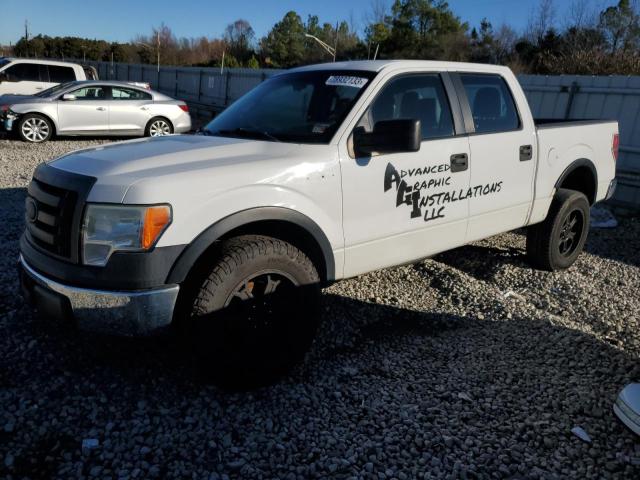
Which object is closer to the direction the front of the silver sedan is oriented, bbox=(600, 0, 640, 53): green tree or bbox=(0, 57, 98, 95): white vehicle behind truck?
the white vehicle behind truck

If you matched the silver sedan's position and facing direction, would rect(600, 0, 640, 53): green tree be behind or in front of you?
behind

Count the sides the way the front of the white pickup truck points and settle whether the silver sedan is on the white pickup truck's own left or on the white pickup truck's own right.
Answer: on the white pickup truck's own right

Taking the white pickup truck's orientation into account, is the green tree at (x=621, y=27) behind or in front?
behind

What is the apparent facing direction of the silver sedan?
to the viewer's left

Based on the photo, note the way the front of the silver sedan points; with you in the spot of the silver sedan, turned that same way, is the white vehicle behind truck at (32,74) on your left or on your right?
on your right

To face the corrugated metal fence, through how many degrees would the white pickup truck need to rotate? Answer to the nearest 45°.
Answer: approximately 180°

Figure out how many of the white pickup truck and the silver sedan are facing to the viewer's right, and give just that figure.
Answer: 0

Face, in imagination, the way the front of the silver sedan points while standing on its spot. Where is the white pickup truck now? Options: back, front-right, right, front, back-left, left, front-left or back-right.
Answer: left
